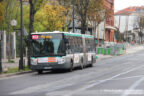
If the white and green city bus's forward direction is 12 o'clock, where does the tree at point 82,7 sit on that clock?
The tree is roughly at 5 o'clock from the white and green city bus.

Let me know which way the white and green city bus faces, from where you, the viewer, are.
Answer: facing the viewer and to the left of the viewer
